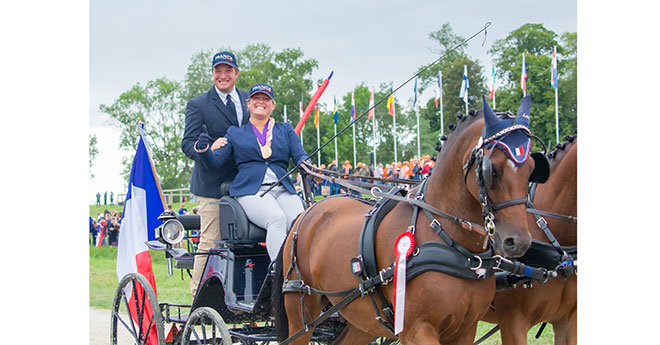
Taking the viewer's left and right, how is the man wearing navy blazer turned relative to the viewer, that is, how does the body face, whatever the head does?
facing the viewer and to the right of the viewer

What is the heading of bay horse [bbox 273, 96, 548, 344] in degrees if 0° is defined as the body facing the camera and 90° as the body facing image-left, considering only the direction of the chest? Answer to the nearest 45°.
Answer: approximately 315°

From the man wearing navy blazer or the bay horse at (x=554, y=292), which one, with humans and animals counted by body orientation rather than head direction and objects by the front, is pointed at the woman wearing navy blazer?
the man wearing navy blazer

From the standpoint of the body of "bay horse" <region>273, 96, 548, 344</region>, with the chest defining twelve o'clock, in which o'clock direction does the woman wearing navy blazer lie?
The woman wearing navy blazer is roughly at 6 o'clock from the bay horse.

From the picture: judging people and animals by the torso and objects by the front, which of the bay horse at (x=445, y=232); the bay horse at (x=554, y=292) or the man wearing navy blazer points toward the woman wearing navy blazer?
the man wearing navy blazer

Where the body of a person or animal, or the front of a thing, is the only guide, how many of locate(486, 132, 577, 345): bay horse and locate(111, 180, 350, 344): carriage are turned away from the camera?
0

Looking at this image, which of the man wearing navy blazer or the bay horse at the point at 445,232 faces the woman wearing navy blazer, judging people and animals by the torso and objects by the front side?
the man wearing navy blazer

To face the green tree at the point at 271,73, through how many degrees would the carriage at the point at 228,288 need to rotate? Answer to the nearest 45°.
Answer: approximately 135° to its left

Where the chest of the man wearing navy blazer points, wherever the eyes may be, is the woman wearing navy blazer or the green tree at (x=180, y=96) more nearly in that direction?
the woman wearing navy blazer
